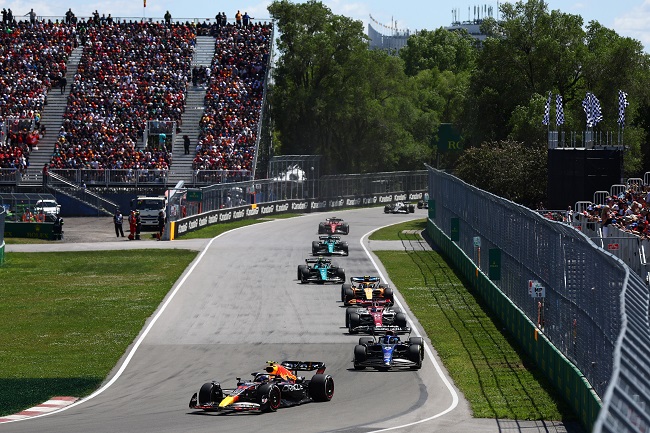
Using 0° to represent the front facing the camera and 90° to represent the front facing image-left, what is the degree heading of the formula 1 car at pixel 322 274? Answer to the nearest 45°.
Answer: approximately 0°

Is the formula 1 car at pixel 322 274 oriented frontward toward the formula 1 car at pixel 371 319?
yes

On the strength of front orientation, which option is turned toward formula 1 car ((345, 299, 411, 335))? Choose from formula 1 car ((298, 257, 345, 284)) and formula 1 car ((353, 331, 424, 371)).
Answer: formula 1 car ((298, 257, 345, 284))

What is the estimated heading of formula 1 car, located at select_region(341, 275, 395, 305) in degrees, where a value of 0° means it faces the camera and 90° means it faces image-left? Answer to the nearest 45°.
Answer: approximately 0°

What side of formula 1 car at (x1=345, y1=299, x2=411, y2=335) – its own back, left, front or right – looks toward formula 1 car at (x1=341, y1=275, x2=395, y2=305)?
back

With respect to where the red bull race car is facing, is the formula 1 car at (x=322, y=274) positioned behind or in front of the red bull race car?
behind

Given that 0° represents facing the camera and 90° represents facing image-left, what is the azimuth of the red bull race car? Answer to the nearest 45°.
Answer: approximately 45°

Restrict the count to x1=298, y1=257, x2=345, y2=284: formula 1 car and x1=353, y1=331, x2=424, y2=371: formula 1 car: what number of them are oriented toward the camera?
2
